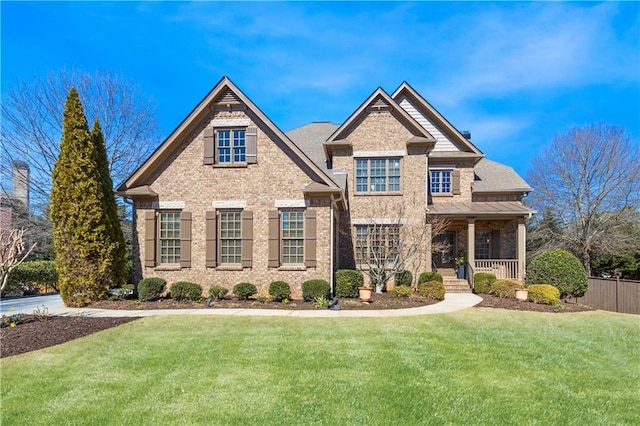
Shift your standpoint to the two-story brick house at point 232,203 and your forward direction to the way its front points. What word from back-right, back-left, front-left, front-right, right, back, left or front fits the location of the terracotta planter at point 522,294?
left

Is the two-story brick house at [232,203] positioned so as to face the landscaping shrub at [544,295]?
no

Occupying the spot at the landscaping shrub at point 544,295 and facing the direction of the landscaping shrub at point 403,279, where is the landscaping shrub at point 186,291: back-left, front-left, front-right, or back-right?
front-left

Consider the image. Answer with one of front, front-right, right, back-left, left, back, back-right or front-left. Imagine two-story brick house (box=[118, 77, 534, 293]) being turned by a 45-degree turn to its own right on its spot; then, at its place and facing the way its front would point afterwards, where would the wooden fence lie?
back-left

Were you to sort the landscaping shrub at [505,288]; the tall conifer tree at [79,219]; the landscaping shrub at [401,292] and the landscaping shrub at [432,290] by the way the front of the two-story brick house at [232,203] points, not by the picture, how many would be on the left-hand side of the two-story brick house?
3

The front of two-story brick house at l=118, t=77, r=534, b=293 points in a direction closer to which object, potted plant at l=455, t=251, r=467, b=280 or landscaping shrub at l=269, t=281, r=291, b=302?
the landscaping shrub

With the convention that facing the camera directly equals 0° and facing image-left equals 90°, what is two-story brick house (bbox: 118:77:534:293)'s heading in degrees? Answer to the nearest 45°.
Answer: approximately 0°

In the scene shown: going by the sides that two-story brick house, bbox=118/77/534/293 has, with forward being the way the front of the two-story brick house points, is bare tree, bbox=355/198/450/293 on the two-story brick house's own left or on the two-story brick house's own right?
on the two-story brick house's own left

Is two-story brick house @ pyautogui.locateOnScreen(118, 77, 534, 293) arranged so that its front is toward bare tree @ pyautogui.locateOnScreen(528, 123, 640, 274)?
no

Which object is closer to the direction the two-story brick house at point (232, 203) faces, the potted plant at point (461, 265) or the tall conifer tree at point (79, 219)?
the tall conifer tree

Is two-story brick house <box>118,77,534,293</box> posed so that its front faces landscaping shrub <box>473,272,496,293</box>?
no

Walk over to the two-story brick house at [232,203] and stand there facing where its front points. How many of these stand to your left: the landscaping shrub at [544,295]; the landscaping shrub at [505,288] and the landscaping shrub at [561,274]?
3
